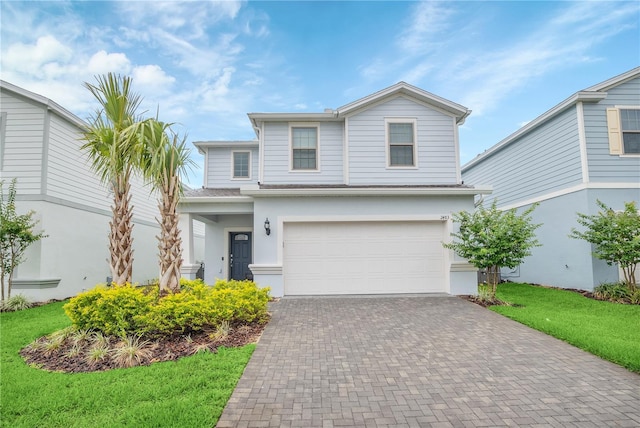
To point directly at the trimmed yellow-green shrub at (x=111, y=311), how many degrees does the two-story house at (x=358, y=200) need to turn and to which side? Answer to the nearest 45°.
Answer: approximately 45° to its right

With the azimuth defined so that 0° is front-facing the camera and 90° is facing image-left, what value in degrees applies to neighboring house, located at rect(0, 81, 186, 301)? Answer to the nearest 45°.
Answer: approximately 45°

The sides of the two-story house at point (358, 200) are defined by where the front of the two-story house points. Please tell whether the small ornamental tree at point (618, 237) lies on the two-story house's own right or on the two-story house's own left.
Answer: on the two-story house's own left

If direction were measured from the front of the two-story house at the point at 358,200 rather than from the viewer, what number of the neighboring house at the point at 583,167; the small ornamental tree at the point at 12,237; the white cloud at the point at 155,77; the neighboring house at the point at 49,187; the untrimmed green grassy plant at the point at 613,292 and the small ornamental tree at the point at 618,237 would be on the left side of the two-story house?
3

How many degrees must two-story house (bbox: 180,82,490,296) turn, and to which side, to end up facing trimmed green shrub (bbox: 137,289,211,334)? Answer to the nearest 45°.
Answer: approximately 45° to its right

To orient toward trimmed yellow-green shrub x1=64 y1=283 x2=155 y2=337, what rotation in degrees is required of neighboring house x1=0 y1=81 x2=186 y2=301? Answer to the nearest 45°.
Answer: approximately 45° to its left

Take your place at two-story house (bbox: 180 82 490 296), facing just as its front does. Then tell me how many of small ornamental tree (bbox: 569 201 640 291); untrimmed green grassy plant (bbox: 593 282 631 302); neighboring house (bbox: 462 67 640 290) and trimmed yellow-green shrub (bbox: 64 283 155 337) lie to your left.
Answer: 3

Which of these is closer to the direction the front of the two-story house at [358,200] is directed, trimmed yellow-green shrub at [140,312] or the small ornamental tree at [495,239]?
the trimmed yellow-green shrub

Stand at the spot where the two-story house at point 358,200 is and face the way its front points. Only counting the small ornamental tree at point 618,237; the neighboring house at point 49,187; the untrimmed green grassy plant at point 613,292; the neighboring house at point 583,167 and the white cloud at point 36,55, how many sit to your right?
2

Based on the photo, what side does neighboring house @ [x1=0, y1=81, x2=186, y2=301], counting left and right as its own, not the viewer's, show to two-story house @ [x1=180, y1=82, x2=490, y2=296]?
left

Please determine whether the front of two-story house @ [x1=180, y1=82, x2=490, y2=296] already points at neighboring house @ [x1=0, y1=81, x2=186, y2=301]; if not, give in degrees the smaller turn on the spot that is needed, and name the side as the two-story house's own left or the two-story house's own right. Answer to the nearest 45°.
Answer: approximately 90° to the two-story house's own right

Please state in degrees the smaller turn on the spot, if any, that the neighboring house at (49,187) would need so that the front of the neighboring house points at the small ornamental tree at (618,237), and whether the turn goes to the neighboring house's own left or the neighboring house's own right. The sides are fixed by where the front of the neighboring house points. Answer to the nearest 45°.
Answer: approximately 90° to the neighboring house's own left
